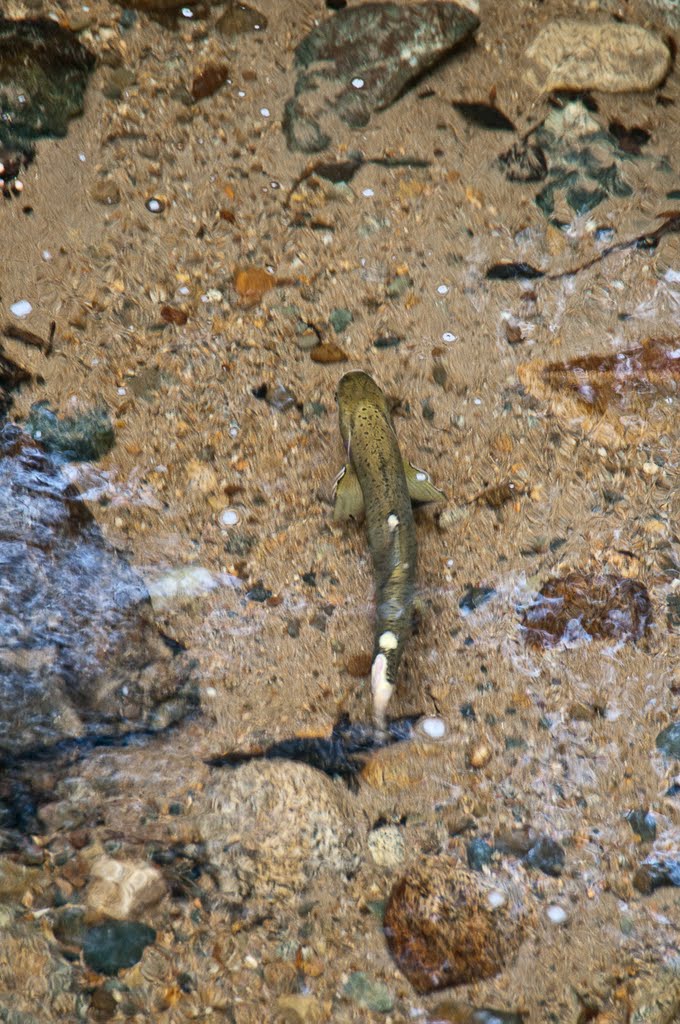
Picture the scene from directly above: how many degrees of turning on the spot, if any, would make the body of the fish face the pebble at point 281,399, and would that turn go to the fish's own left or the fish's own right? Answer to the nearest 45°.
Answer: approximately 45° to the fish's own left

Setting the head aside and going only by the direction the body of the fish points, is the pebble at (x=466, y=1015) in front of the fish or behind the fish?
behind

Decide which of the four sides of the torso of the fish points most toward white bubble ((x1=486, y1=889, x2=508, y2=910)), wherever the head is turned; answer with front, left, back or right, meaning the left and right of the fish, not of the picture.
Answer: back

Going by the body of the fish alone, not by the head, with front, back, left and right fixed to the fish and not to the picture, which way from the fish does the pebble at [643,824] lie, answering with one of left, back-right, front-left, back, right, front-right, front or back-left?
back-right

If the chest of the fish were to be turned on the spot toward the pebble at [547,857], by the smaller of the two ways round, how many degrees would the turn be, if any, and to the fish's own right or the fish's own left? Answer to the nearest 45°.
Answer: approximately 135° to the fish's own right

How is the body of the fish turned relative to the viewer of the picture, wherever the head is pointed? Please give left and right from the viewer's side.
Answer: facing away from the viewer

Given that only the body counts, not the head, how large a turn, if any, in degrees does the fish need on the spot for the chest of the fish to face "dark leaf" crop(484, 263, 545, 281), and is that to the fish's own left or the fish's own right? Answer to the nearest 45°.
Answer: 0° — it already faces it

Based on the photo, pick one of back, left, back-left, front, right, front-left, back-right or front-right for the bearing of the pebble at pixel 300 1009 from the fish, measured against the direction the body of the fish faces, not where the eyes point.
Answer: back

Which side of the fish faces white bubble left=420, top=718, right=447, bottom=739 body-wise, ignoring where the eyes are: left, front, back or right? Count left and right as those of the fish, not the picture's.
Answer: back

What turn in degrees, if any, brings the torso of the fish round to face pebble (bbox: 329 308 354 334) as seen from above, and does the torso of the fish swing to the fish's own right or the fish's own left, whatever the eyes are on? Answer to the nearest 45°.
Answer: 0° — it already faces it
